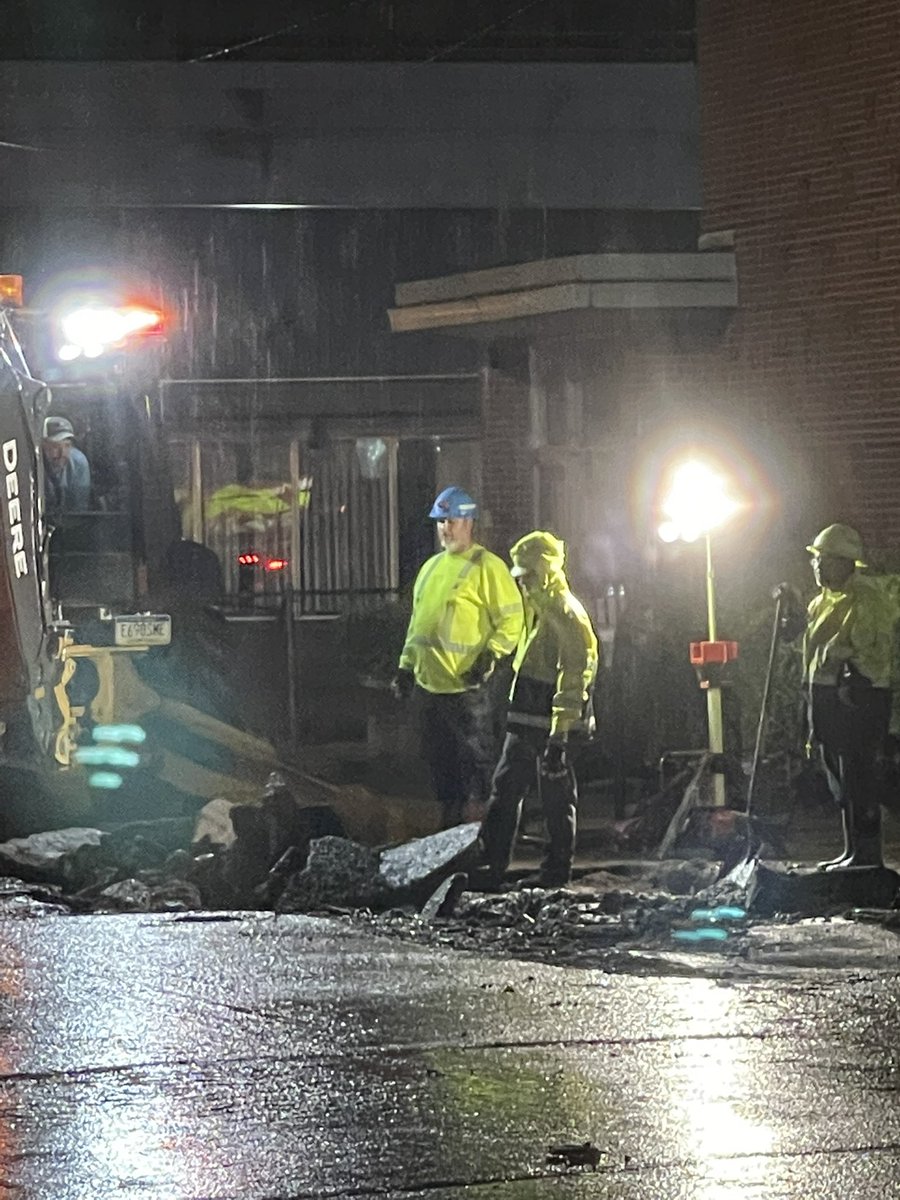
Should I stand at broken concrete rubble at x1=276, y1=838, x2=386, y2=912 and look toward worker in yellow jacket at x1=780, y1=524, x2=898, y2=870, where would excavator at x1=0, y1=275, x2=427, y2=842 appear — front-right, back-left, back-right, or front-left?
back-left

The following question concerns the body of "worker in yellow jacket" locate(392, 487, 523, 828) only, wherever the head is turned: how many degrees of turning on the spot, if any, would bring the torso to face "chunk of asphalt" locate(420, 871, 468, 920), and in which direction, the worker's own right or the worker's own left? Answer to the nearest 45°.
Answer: approximately 45° to the worker's own left

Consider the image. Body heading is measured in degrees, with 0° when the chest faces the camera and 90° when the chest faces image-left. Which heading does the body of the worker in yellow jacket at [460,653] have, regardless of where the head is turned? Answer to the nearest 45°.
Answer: approximately 45°

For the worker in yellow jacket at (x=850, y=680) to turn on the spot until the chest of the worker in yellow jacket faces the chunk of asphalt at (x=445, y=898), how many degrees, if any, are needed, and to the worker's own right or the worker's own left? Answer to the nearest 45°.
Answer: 0° — they already face it

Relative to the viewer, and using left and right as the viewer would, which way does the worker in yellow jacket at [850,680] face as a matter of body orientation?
facing to the left of the viewer

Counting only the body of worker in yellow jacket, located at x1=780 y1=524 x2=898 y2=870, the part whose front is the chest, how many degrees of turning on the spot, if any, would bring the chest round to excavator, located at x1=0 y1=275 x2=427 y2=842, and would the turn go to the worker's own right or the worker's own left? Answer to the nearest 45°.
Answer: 0° — they already face it

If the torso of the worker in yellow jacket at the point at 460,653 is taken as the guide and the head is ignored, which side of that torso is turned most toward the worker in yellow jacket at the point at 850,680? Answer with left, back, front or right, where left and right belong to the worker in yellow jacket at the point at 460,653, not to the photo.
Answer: left
